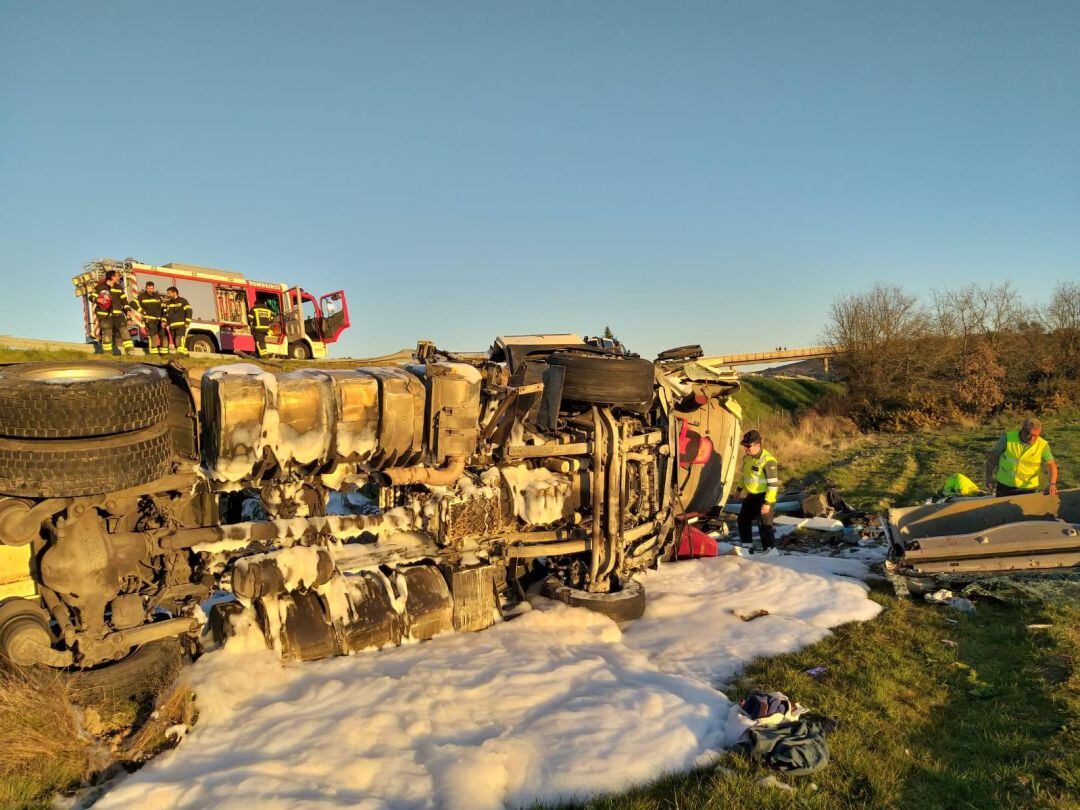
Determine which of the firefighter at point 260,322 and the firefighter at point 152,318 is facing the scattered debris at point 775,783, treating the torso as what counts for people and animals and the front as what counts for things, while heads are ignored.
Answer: the firefighter at point 152,318

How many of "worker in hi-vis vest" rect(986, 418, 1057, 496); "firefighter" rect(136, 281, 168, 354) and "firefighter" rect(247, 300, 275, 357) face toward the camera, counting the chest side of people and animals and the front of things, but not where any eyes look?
2

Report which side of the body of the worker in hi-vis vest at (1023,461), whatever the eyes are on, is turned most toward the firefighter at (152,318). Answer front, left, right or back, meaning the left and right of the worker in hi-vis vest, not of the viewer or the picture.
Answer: right

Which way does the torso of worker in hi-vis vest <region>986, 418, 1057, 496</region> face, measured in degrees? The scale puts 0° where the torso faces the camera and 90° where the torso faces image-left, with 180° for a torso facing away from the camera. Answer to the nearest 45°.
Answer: approximately 0°
